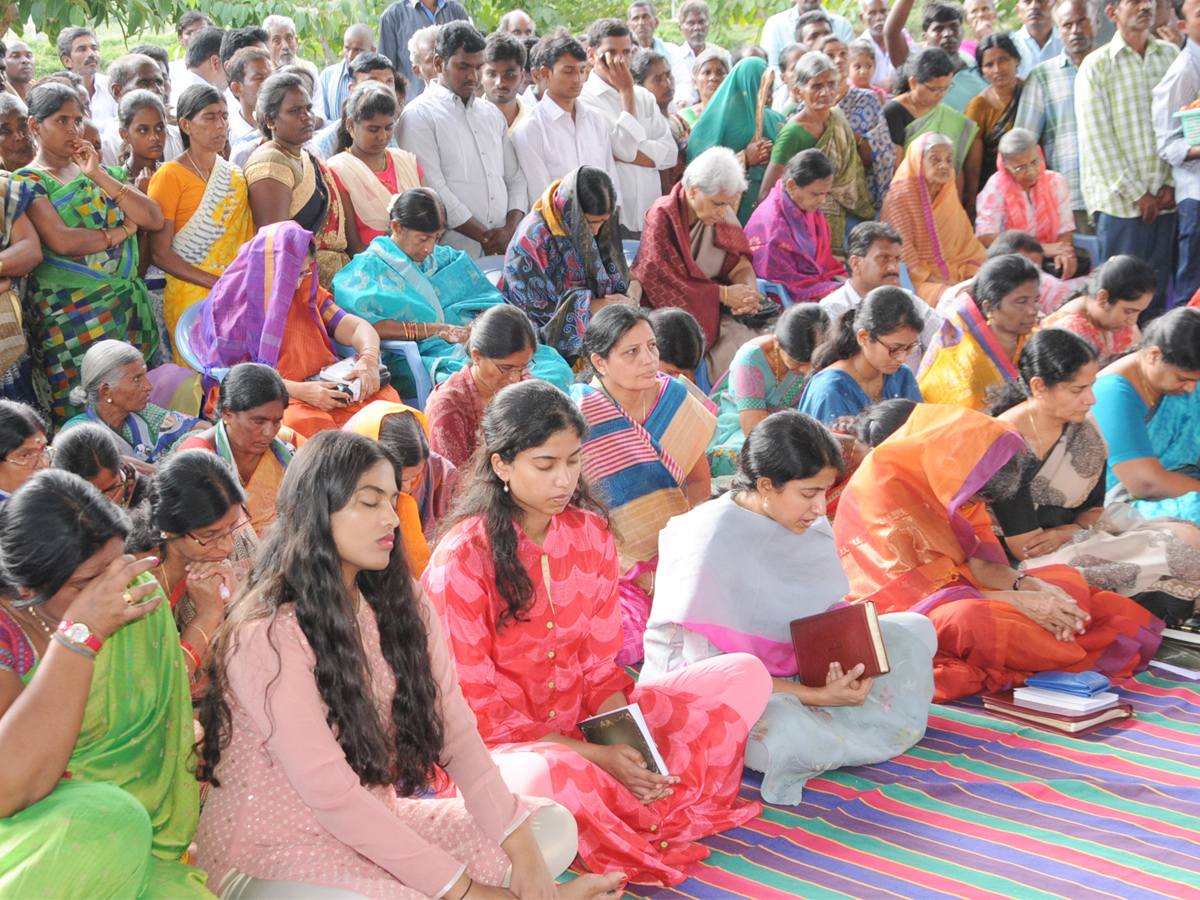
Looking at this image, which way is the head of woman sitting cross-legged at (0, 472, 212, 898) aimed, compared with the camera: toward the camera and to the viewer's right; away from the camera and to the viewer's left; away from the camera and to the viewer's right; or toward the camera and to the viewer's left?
toward the camera and to the viewer's right

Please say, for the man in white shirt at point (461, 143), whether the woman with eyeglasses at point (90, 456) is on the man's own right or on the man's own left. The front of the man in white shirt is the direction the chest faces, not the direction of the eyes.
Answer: on the man's own right

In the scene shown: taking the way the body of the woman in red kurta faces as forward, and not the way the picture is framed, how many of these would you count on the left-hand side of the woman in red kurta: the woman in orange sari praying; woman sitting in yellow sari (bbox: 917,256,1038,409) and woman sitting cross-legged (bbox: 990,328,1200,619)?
3

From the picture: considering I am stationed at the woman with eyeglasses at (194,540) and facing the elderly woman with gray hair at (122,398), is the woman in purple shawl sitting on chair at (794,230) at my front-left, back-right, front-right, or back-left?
front-right

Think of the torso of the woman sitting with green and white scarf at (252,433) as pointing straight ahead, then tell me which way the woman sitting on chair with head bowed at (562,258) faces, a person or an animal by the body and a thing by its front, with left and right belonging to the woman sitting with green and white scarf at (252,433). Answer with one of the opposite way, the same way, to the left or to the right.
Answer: the same way

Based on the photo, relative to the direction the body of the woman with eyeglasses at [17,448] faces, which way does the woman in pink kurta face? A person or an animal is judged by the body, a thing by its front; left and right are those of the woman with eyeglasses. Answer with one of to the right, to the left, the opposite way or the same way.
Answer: the same way

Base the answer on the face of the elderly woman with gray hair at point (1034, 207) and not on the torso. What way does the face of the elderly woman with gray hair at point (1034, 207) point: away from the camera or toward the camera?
toward the camera

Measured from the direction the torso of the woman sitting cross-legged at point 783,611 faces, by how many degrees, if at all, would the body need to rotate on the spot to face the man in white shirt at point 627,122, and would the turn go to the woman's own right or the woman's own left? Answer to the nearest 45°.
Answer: approximately 135° to the woman's own left

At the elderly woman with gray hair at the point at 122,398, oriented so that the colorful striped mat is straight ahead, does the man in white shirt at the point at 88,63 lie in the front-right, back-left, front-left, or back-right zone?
back-left

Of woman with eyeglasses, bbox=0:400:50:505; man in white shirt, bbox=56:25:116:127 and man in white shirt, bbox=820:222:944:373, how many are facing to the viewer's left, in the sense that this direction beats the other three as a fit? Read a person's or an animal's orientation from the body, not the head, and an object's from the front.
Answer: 0

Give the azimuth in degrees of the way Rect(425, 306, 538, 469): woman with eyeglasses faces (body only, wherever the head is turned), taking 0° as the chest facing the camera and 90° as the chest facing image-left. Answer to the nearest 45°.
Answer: approximately 315°

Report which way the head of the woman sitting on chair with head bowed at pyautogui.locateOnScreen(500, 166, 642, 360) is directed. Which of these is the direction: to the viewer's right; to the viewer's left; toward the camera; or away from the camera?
toward the camera

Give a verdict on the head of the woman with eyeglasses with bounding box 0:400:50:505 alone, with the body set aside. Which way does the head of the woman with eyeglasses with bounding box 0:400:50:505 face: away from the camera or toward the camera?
toward the camera

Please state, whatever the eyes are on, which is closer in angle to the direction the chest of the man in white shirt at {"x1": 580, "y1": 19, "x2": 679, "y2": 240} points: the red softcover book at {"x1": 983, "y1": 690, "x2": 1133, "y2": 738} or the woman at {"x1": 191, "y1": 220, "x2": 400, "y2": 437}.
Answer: the red softcover book

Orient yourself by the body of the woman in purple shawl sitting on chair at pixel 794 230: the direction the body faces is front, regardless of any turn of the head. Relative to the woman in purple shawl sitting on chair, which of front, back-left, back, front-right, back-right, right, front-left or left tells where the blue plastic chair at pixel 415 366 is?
right

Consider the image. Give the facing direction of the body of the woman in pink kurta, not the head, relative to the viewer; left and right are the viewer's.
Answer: facing the viewer and to the right of the viewer

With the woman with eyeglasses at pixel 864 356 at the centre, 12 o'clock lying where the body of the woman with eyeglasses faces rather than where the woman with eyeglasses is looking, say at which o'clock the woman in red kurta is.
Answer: The woman in red kurta is roughly at 2 o'clock from the woman with eyeglasses.

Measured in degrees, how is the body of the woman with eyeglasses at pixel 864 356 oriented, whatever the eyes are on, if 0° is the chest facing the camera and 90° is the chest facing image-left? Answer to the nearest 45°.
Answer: approximately 315°

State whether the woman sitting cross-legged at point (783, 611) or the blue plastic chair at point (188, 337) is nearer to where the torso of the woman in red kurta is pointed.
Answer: the woman sitting cross-legged

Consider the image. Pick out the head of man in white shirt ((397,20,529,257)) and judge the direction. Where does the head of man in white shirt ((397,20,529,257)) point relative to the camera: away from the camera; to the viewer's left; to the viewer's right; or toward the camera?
toward the camera

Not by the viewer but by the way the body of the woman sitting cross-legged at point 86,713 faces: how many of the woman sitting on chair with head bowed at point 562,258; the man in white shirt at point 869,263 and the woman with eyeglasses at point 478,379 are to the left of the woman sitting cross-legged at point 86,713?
3
